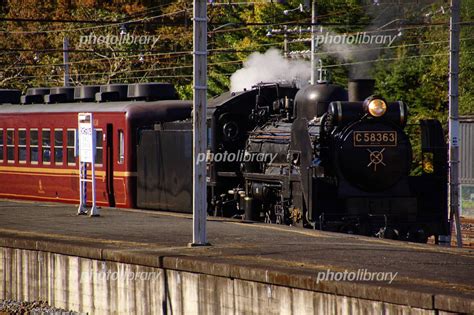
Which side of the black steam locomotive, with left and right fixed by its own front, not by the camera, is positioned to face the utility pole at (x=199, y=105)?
right

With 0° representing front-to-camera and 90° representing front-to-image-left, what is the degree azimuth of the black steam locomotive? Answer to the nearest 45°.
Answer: approximately 315°

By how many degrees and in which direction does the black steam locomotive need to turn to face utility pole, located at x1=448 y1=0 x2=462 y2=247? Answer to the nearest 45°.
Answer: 0° — it already faces it

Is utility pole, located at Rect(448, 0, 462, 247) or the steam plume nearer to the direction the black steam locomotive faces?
the utility pole
